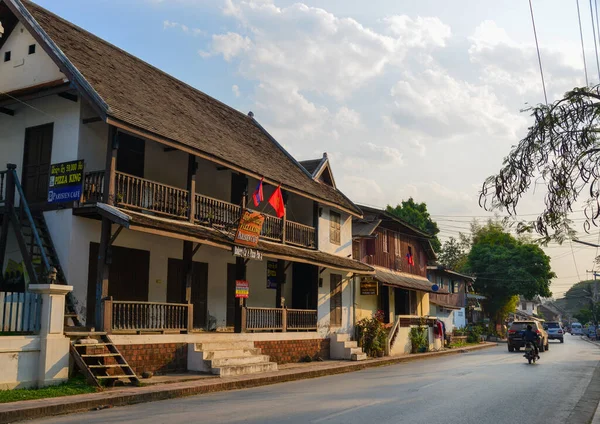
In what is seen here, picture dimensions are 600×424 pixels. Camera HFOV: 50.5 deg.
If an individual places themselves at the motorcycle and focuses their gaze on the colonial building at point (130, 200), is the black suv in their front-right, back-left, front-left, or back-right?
back-right

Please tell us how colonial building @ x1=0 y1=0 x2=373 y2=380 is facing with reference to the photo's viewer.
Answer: facing the viewer and to the right of the viewer

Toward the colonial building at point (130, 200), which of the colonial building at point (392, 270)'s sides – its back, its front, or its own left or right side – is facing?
right

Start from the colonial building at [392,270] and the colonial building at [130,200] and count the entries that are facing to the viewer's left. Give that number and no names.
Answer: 0

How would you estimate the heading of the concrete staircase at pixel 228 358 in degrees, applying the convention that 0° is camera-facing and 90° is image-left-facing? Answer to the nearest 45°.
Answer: approximately 315°

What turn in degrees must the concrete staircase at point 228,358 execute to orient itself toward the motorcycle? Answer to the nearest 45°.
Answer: approximately 90° to its left

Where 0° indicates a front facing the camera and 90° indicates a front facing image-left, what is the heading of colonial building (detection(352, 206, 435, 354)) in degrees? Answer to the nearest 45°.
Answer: approximately 315°

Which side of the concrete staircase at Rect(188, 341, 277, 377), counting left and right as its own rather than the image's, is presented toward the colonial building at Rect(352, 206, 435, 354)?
left

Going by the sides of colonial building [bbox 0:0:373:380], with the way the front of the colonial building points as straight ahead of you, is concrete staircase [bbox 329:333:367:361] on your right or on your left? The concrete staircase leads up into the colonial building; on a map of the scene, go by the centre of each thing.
on your left

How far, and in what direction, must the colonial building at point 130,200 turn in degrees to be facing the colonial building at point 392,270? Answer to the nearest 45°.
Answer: approximately 90° to its left

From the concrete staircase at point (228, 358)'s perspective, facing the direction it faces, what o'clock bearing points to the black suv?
The black suv is roughly at 9 o'clock from the concrete staircase.

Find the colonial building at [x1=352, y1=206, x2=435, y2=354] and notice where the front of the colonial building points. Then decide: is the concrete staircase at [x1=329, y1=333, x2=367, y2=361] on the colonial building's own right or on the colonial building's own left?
on the colonial building's own right
